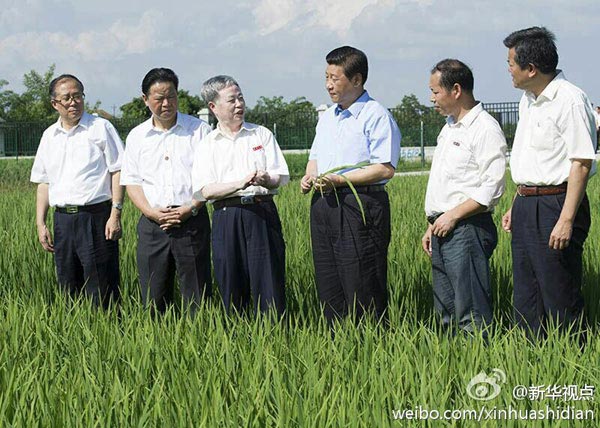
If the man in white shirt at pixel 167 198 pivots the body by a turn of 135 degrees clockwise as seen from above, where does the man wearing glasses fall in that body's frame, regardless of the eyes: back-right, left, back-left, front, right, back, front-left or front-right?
front

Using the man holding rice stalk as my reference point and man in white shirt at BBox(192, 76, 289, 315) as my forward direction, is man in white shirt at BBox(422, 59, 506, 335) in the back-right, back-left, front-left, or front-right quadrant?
back-left

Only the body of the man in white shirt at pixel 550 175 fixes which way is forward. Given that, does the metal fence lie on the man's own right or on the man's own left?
on the man's own right

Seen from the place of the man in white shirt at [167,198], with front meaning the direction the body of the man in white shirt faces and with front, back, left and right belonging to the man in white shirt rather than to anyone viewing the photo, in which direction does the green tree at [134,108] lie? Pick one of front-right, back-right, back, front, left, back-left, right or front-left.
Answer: back

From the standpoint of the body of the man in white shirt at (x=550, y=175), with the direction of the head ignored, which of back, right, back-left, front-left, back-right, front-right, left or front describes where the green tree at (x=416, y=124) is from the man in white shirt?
back-right

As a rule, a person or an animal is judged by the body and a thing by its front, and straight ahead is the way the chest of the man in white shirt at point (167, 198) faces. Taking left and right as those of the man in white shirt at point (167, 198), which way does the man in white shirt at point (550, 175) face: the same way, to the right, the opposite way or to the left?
to the right

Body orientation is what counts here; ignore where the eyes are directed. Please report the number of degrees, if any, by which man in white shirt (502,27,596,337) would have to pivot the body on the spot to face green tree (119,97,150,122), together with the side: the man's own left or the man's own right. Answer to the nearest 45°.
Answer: approximately 90° to the man's own right

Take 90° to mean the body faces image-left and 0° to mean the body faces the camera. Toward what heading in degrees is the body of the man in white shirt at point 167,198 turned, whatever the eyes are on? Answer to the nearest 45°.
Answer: approximately 0°

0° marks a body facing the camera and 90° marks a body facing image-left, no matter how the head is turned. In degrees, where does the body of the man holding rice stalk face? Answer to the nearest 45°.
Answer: approximately 45°
